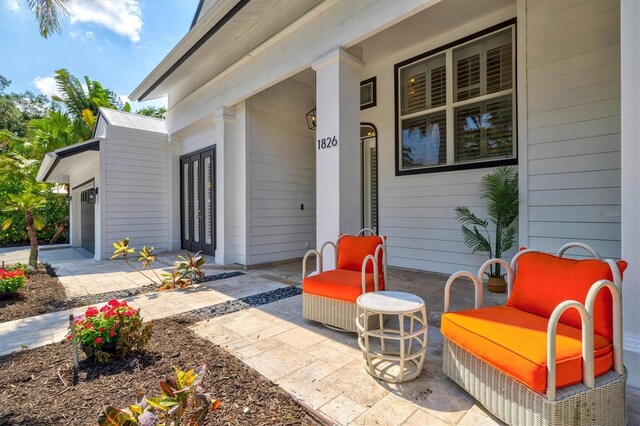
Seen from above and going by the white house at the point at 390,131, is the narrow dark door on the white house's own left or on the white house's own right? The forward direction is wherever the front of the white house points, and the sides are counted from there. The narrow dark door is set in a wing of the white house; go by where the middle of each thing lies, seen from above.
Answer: on the white house's own right

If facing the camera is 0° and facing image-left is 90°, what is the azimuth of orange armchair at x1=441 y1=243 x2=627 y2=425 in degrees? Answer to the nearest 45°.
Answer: approximately 45°

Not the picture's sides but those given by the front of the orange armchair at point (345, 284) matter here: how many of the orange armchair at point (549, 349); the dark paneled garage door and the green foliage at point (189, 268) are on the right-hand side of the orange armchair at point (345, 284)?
2

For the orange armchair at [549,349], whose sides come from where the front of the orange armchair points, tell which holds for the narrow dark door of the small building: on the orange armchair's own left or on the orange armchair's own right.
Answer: on the orange armchair's own right

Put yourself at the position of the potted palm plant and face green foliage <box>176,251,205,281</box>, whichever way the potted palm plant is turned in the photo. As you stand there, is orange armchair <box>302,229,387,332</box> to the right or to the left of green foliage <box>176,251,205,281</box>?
left

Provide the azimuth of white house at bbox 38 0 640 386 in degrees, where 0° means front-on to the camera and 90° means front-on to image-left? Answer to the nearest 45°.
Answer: approximately 45°

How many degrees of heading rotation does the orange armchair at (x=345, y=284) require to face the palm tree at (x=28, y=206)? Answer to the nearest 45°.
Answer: approximately 45° to its right

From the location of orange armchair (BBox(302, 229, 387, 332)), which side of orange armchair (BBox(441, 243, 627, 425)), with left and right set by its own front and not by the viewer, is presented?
right

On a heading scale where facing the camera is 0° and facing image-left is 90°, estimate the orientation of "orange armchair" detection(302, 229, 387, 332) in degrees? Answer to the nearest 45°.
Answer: approximately 45°

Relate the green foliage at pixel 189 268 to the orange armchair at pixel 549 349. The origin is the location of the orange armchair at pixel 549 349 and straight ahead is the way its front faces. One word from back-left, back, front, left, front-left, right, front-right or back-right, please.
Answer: front-right

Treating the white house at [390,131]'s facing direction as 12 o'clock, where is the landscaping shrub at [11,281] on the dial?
The landscaping shrub is roughly at 1 o'clock from the white house.
